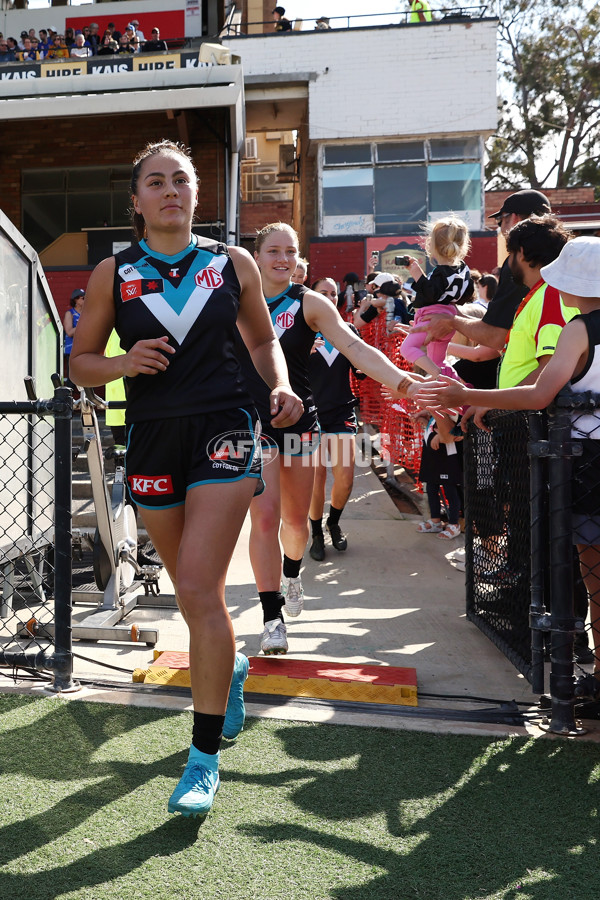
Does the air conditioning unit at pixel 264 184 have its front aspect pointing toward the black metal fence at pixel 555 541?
yes

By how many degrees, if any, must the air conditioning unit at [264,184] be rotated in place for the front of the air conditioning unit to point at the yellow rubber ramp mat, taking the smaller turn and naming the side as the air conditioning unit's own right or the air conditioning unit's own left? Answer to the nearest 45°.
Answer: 0° — it already faces it

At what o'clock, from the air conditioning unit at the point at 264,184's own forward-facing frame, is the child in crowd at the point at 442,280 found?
The child in crowd is roughly at 12 o'clock from the air conditioning unit.

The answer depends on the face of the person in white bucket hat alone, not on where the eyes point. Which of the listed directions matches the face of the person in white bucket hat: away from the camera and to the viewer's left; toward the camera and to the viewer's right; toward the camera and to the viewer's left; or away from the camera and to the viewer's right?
away from the camera and to the viewer's left

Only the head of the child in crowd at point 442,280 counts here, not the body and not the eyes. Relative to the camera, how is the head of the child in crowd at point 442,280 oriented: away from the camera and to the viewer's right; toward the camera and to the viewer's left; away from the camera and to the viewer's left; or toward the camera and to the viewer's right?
away from the camera and to the viewer's left

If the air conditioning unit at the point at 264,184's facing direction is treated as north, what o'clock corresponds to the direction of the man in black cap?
The man in black cap is roughly at 12 o'clock from the air conditioning unit.

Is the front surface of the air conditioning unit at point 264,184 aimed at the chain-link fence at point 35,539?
yes

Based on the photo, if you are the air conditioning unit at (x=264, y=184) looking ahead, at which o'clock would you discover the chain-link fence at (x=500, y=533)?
The chain-link fence is roughly at 12 o'clock from the air conditioning unit.

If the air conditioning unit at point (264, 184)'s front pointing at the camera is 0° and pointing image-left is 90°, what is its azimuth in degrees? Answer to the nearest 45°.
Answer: approximately 0°
